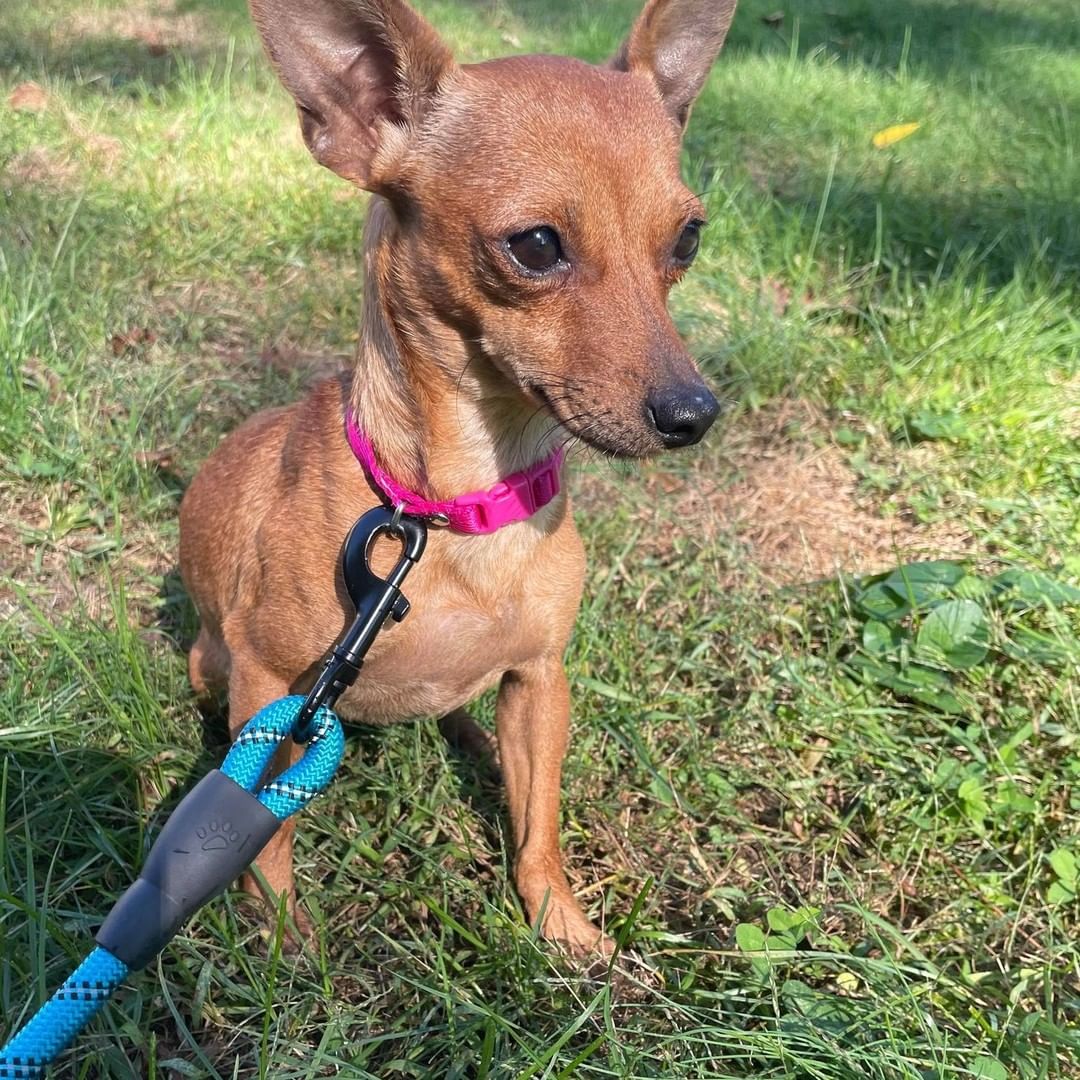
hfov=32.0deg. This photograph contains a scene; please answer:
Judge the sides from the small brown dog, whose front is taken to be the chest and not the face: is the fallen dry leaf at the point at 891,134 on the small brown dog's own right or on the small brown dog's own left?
on the small brown dog's own left

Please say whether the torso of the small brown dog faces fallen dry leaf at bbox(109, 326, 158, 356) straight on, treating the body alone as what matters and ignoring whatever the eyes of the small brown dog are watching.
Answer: no

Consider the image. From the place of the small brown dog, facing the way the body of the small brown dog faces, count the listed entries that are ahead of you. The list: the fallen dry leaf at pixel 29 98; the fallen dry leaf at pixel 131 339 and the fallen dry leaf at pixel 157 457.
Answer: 0

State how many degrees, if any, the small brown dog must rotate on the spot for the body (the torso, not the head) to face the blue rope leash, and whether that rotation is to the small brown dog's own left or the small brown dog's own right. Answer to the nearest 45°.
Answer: approximately 90° to the small brown dog's own right

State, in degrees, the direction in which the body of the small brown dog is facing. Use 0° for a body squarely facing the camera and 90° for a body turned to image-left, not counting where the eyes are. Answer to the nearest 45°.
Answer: approximately 315°

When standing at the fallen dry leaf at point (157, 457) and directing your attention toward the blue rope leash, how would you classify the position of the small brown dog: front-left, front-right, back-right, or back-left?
front-left

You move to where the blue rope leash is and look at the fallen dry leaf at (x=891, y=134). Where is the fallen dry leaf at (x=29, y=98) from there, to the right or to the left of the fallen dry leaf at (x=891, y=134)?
left

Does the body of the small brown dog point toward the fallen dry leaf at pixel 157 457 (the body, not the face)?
no
